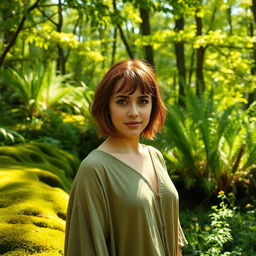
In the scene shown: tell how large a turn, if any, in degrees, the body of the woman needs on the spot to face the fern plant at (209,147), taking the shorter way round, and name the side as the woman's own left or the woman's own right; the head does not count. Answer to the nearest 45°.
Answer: approximately 135° to the woman's own left

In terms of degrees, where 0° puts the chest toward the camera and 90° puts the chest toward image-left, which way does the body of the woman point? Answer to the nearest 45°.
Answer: approximately 315°

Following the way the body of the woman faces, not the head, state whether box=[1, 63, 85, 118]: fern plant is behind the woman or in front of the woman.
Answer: behind
